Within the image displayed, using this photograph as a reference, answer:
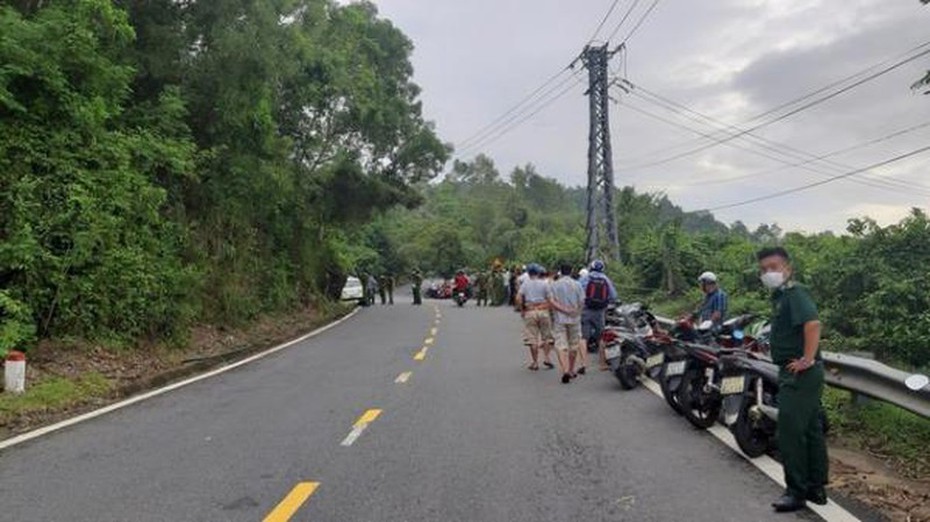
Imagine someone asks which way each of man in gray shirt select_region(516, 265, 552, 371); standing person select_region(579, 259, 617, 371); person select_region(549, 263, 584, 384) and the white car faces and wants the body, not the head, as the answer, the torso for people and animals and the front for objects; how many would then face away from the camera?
3

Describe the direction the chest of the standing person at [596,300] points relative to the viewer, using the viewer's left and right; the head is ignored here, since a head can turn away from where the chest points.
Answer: facing away from the viewer

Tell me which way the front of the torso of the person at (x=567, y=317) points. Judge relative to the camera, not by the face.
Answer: away from the camera

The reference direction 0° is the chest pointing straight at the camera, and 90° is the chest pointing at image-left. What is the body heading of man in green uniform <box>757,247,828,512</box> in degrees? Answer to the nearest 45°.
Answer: approximately 45°

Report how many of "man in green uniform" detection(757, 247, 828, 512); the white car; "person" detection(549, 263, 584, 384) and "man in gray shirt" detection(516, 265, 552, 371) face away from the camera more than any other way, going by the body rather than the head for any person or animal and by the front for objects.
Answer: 2

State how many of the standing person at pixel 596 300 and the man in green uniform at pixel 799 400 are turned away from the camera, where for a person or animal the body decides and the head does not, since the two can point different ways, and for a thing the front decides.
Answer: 1

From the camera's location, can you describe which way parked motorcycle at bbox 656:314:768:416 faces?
facing away from the viewer and to the right of the viewer

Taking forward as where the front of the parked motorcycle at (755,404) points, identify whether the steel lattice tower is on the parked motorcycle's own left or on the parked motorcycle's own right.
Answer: on the parked motorcycle's own left

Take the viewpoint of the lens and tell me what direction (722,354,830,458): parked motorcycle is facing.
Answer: facing away from the viewer and to the right of the viewer
